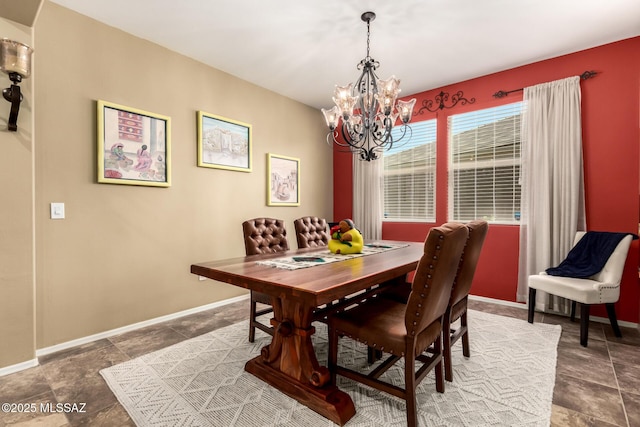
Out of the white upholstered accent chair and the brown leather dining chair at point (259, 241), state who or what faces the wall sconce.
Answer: the white upholstered accent chair

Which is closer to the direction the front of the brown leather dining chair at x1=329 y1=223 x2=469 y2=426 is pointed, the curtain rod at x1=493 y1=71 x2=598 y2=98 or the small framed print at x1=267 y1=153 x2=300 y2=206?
the small framed print

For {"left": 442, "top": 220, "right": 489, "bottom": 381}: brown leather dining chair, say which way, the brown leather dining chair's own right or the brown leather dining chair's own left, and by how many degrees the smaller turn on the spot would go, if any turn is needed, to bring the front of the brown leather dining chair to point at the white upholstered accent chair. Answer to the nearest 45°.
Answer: approximately 90° to the brown leather dining chair's own right

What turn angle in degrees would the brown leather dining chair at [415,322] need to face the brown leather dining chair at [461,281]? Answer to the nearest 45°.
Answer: approximately 90° to its right

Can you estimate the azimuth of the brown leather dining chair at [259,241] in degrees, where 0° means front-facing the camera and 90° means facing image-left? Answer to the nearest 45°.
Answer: approximately 315°

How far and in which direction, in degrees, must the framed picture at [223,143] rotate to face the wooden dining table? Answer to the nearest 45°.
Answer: approximately 45° to its right

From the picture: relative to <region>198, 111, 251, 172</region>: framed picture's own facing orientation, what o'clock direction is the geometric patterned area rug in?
The geometric patterned area rug is roughly at 1 o'clock from the framed picture.

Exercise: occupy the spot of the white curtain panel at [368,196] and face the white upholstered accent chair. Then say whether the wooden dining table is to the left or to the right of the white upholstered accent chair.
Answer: right

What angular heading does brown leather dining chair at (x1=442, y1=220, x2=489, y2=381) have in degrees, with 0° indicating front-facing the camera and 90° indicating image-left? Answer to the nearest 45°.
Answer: approximately 135°

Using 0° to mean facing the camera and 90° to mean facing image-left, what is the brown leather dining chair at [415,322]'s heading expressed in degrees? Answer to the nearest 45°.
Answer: approximately 135°

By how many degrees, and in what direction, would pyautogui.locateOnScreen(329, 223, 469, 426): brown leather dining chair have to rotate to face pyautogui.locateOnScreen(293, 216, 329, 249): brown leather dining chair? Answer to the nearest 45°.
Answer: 0° — it already faces it

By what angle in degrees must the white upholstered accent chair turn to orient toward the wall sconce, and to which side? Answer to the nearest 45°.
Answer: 0° — it already faces it

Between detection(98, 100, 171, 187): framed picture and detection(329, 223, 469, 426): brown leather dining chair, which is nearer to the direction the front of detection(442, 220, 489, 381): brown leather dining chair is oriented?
the framed picture

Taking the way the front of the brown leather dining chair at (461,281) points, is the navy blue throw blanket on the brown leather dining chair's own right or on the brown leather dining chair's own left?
on the brown leather dining chair's own right

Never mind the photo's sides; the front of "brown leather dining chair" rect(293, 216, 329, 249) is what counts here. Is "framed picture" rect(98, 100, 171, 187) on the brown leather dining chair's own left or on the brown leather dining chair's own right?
on the brown leather dining chair's own right
